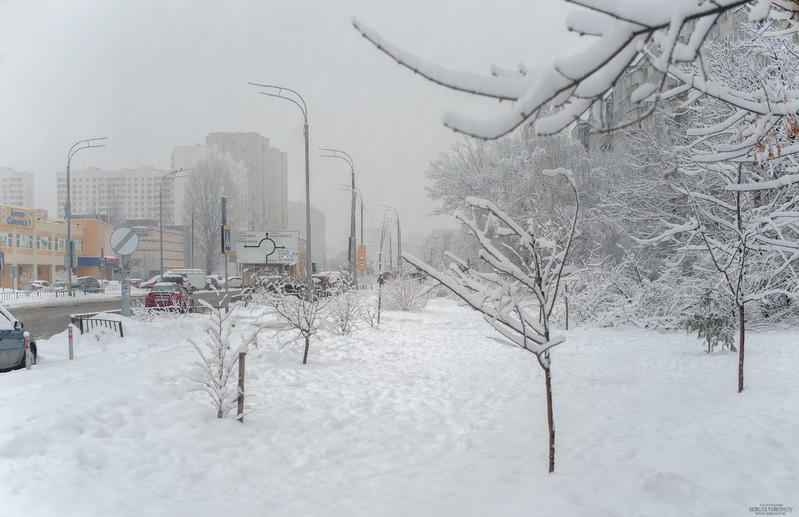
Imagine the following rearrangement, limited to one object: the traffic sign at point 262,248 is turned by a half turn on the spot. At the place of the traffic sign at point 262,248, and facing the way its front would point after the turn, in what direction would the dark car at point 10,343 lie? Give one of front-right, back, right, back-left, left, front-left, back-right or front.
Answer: back

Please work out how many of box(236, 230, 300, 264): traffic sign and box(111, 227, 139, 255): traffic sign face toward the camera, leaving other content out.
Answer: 2

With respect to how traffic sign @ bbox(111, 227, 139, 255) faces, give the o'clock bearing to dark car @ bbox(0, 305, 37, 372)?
The dark car is roughly at 1 o'clock from the traffic sign.

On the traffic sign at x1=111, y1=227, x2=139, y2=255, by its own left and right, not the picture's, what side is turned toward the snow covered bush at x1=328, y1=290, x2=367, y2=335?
left

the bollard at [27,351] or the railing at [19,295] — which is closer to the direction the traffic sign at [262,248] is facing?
the bollard

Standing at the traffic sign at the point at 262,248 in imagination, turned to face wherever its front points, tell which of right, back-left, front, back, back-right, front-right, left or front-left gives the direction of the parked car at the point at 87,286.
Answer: back-right

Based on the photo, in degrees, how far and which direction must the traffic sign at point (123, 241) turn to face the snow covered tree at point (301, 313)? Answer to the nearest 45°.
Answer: approximately 45° to its left

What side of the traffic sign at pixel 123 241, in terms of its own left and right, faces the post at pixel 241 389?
front

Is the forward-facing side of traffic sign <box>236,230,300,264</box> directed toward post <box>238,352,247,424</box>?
yes

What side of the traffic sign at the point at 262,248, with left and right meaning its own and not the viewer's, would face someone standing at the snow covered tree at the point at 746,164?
front

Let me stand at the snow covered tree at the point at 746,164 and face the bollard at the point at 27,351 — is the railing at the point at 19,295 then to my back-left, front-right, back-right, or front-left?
front-right

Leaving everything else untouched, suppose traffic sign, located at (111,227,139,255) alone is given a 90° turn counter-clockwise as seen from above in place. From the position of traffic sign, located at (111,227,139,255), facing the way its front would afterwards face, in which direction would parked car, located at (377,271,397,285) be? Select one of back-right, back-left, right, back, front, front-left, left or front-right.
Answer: front-left

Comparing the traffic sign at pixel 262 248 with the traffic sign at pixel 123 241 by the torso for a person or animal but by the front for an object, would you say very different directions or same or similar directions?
same or similar directions

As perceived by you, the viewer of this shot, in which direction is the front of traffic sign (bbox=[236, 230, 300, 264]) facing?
facing the viewer

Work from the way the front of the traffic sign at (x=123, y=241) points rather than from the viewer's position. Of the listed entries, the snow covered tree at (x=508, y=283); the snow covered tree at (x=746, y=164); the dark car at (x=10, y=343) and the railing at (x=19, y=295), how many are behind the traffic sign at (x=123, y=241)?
1
